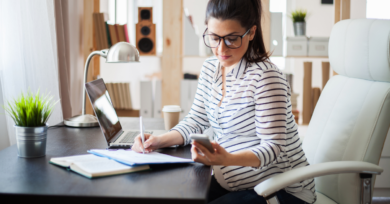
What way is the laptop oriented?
to the viewer's right

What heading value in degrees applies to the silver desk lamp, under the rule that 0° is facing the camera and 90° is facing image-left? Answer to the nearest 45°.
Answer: approximately 270°

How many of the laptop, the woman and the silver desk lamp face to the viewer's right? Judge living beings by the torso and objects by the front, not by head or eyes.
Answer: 2

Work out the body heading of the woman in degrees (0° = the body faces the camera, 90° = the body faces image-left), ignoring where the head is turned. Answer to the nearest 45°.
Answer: approximately 45°

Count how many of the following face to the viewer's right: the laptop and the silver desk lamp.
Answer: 2

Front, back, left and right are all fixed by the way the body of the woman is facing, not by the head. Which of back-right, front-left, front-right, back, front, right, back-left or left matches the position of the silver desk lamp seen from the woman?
right
